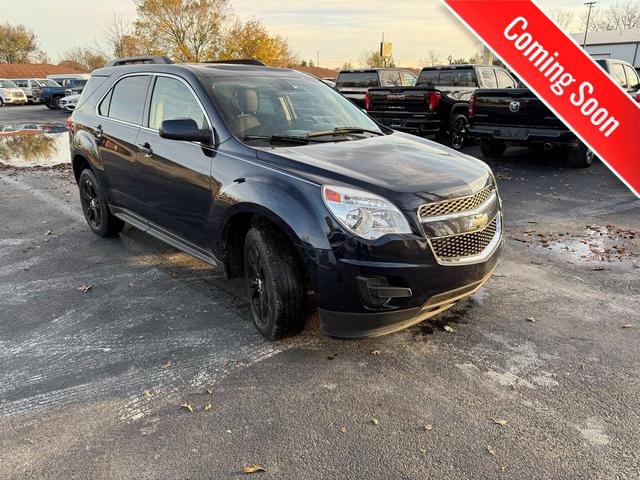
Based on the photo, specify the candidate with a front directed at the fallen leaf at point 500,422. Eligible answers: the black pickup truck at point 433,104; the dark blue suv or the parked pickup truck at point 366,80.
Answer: the dark blue suv

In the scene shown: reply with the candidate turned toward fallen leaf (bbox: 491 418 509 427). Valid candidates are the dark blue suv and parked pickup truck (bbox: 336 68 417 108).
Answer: the dark blue suv

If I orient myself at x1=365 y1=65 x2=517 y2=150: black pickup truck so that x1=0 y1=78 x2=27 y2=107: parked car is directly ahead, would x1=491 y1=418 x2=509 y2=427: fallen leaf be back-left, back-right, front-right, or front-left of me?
back-left

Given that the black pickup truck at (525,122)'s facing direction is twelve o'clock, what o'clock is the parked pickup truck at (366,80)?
The parked pickup truck is roughly at 9 o'clock from the black pickup truck.

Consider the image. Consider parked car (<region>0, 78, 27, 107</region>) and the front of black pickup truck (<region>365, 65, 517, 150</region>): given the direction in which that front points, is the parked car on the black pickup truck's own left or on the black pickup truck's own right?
on the black pickup truck's own left

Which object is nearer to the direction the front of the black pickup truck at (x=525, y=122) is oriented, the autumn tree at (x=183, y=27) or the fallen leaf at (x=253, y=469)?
the autumn tree

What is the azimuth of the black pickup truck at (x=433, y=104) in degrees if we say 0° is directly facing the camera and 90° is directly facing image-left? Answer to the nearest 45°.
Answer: approximately 225°

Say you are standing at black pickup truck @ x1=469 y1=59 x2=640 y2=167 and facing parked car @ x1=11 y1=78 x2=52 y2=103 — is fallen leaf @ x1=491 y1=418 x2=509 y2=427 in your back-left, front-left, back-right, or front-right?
back-left

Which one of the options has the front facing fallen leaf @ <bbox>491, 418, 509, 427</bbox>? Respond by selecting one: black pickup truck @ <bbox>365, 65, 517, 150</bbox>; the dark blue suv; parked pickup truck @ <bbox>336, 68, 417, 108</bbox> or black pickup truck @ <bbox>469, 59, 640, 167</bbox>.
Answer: the dark blue suv

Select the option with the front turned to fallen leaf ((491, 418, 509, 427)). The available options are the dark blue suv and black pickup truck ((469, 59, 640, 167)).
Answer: the dark blue suv

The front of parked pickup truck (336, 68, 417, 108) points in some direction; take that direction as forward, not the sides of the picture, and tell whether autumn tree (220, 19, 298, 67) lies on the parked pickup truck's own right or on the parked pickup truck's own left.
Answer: on the parked pickup truck's own left

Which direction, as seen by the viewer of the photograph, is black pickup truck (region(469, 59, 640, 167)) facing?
facing away from the viewer and to the right of the viewer
